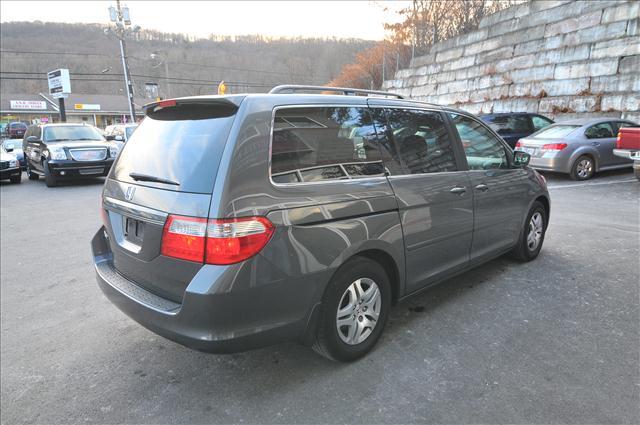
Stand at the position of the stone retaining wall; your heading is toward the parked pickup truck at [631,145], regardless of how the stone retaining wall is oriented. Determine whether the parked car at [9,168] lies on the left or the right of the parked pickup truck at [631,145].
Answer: right

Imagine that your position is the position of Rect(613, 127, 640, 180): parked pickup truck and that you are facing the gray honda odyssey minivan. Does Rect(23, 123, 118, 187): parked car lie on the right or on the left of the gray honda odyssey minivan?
right

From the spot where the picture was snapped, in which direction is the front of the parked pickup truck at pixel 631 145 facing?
facing away from the viewer and to the right of the viewer

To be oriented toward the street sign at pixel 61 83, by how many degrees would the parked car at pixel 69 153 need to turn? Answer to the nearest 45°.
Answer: approximately 135° to its left

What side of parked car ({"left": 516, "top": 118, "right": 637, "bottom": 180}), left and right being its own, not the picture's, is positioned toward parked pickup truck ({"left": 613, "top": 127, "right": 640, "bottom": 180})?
right

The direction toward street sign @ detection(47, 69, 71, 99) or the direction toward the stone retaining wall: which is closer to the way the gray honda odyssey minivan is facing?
the stone retaining wall

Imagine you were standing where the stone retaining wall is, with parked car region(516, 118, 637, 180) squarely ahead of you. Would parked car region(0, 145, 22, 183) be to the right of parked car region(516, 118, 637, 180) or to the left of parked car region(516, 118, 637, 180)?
right

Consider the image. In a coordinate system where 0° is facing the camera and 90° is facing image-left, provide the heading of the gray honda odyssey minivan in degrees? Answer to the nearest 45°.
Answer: approximately 225°

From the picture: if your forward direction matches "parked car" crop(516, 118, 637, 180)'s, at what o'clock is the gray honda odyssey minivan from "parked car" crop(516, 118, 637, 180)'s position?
The gray honda odyssey minivan is roughly at 5 o'clock from the parked car.

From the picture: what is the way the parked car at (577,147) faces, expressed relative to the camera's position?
facing away from the viewer and to the right of the viewer

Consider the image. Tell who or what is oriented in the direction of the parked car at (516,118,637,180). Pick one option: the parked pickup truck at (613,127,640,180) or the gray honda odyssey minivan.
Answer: the gray honda odyssey minivan
